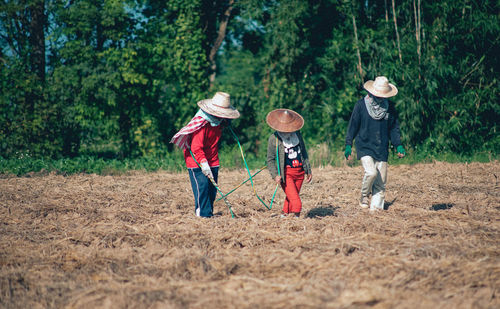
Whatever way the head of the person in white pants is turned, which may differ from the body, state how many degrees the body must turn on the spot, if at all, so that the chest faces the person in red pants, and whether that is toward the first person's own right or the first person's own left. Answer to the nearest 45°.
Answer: approximately 45° to the first person's own right

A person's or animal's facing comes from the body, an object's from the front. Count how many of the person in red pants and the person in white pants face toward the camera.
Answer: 2

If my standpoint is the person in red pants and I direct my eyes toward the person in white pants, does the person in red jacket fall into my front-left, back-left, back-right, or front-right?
back-left

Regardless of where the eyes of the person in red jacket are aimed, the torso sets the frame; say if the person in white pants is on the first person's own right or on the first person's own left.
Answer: on the first person's own left

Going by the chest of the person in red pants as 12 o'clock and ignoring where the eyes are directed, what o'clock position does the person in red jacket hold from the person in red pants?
The person in red jacket is roughly at 3 o'clock from the person in red pants.

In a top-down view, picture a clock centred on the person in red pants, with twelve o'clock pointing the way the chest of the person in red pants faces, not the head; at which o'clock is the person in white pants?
The person in white pants is roughly at 8 o'clock from the person in red pants.

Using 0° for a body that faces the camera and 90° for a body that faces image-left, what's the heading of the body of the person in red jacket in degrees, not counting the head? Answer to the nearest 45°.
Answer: approximately 315°

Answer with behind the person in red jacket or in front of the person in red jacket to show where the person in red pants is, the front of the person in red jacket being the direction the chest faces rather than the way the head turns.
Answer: in front

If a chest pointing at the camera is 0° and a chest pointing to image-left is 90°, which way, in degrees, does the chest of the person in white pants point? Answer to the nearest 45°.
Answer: approximately 0°
